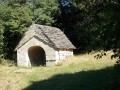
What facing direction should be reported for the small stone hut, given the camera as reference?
facing the viewer and to the left of the viewer
